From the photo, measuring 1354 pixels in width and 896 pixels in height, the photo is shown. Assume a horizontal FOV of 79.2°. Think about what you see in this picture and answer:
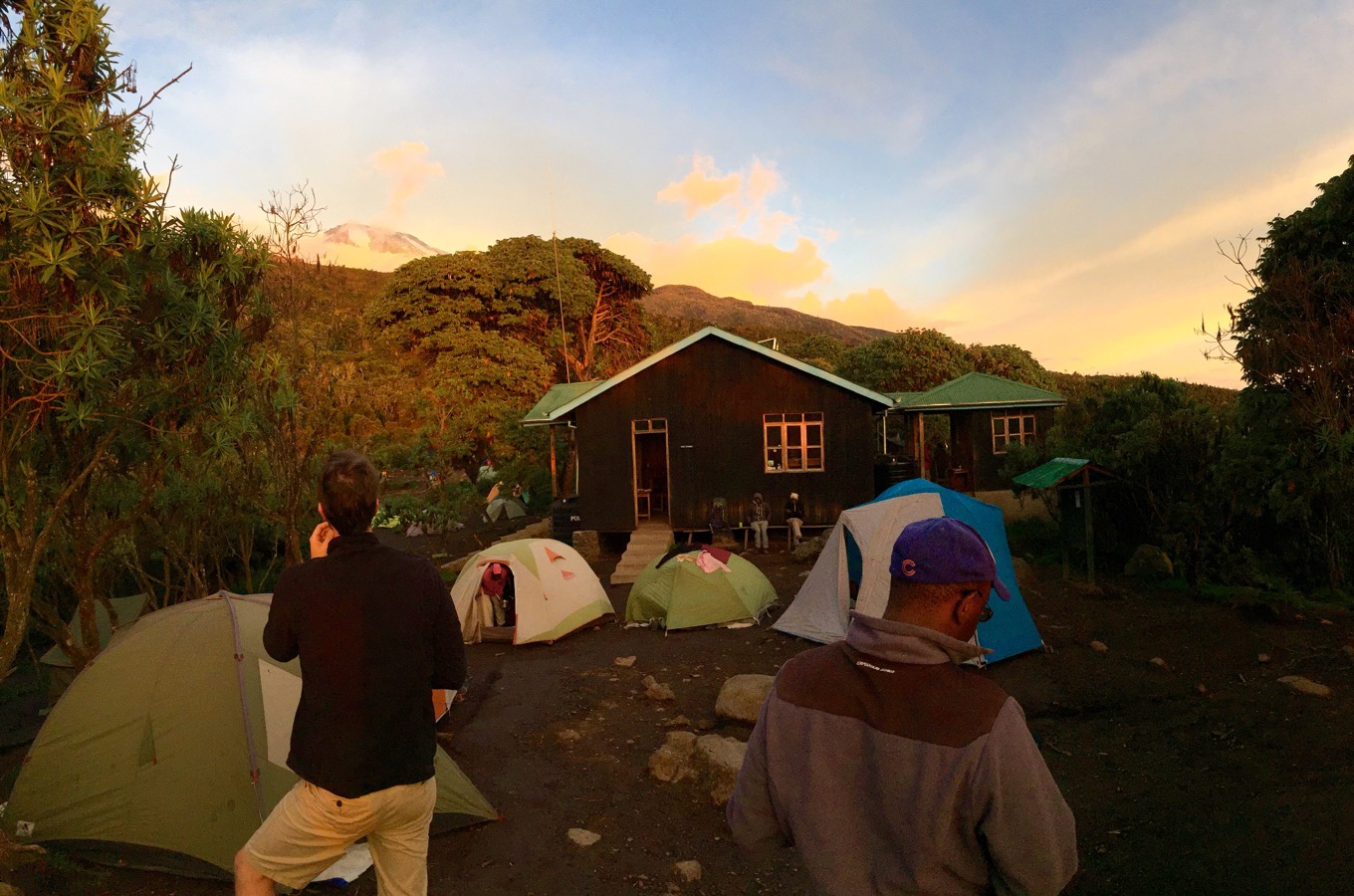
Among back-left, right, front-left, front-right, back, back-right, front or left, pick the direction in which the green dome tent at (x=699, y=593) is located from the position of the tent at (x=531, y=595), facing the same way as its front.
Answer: back-left

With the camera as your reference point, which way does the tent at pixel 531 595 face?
facing the viewer and to the left of the viewer

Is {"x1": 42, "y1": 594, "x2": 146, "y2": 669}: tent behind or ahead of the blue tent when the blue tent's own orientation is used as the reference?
ahead

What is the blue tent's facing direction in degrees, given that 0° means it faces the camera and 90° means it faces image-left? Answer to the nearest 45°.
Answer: approximately 45°

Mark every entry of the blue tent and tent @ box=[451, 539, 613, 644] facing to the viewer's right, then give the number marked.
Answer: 0

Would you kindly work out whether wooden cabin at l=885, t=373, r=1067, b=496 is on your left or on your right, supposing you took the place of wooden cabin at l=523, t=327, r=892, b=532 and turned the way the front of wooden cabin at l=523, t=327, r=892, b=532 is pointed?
on your left

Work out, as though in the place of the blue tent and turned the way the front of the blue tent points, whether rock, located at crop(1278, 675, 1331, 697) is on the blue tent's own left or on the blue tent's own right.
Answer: on the blue tent's own left

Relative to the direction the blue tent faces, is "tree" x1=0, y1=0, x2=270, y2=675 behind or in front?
in front

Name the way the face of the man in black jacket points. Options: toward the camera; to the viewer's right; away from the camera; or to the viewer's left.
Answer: away from the camera

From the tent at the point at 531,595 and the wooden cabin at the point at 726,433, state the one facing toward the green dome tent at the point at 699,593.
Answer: the wooden cabin

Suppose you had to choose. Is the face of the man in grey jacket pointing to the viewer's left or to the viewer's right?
to the viewer's right

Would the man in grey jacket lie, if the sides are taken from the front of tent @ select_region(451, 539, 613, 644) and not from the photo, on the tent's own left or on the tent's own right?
on the tent's own left

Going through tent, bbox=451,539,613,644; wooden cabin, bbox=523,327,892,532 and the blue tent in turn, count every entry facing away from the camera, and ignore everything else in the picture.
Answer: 0

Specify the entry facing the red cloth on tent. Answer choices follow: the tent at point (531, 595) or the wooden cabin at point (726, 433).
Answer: the wooden cabin

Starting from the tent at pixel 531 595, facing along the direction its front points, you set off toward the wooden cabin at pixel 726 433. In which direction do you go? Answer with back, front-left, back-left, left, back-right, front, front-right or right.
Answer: back

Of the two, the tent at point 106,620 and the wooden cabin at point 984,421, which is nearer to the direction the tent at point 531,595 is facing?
the tent

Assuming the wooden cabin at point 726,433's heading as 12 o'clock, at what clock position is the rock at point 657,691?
The rock is roughly at 12 o'clock from the wooden cabin.

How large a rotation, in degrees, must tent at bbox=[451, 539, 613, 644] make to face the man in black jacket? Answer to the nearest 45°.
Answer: approximately 45° to its left

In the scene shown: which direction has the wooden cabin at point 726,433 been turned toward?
toward the camera

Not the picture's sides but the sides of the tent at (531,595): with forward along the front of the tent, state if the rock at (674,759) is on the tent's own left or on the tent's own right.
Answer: on the tent's own left
